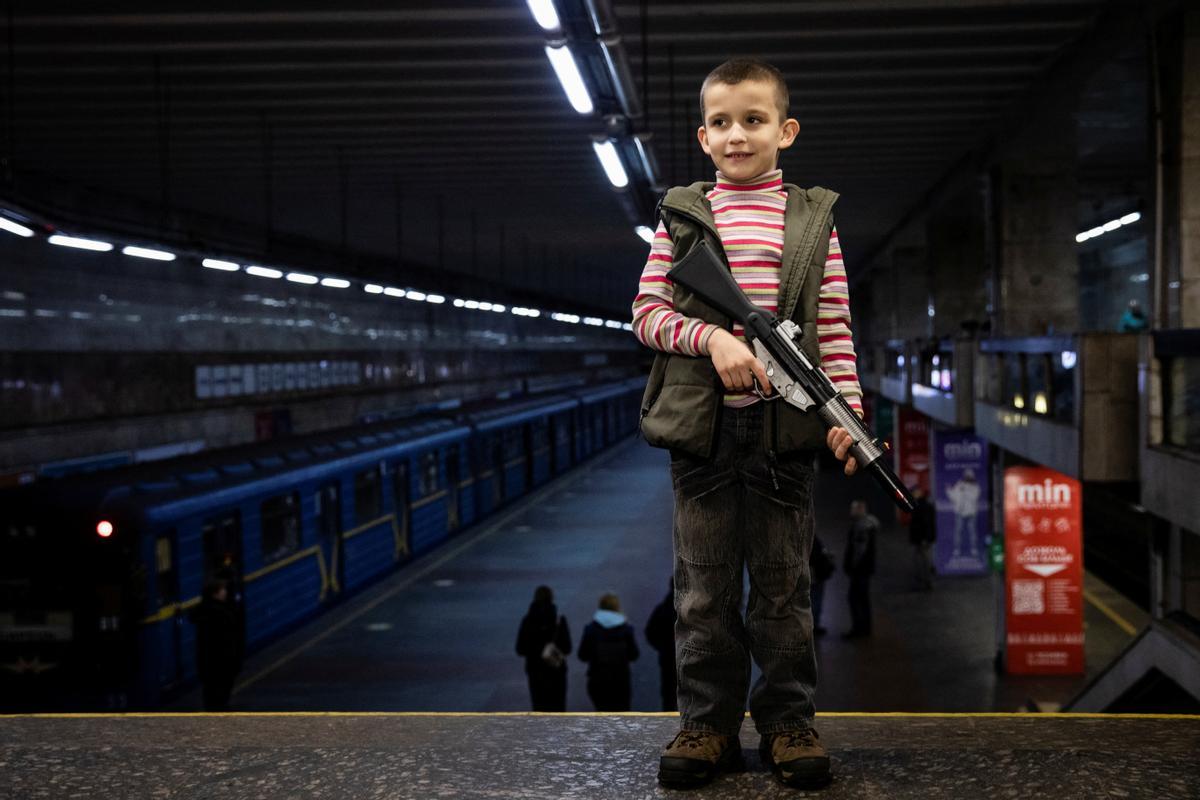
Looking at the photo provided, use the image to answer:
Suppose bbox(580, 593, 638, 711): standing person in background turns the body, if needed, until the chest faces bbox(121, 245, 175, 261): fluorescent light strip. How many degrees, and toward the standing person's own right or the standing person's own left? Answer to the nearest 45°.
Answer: approximately 90° to the standing person's own left

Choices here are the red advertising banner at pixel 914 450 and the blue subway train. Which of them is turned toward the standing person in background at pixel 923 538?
the red advertising banner

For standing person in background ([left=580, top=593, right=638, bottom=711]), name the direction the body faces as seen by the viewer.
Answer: away from the camera
